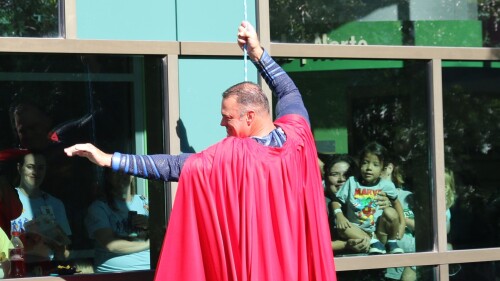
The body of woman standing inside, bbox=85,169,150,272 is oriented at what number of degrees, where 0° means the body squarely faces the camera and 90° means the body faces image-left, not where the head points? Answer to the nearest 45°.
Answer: approximately 315°

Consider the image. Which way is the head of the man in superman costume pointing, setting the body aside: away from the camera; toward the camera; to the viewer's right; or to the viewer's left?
to the viewer's left

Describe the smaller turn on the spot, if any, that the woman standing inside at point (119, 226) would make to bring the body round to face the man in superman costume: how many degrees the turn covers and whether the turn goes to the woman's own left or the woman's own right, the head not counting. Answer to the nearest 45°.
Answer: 0° — they already face them
